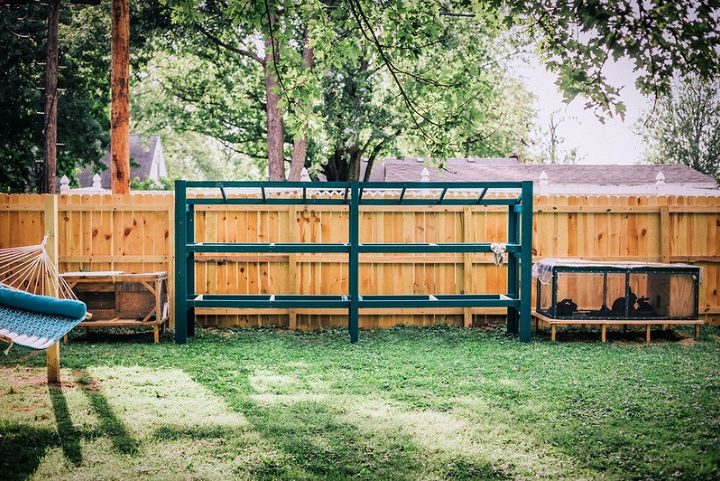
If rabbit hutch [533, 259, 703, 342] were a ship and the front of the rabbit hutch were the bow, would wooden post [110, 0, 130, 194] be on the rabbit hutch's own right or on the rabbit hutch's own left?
on the rabbit hutch's own right

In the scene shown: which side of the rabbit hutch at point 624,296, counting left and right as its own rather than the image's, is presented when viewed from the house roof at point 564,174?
back

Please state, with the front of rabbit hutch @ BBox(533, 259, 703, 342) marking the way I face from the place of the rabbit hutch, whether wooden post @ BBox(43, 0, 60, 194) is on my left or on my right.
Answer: on my right

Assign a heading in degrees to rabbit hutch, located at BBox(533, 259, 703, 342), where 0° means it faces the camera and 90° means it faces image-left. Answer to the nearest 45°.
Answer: approximately 0°
